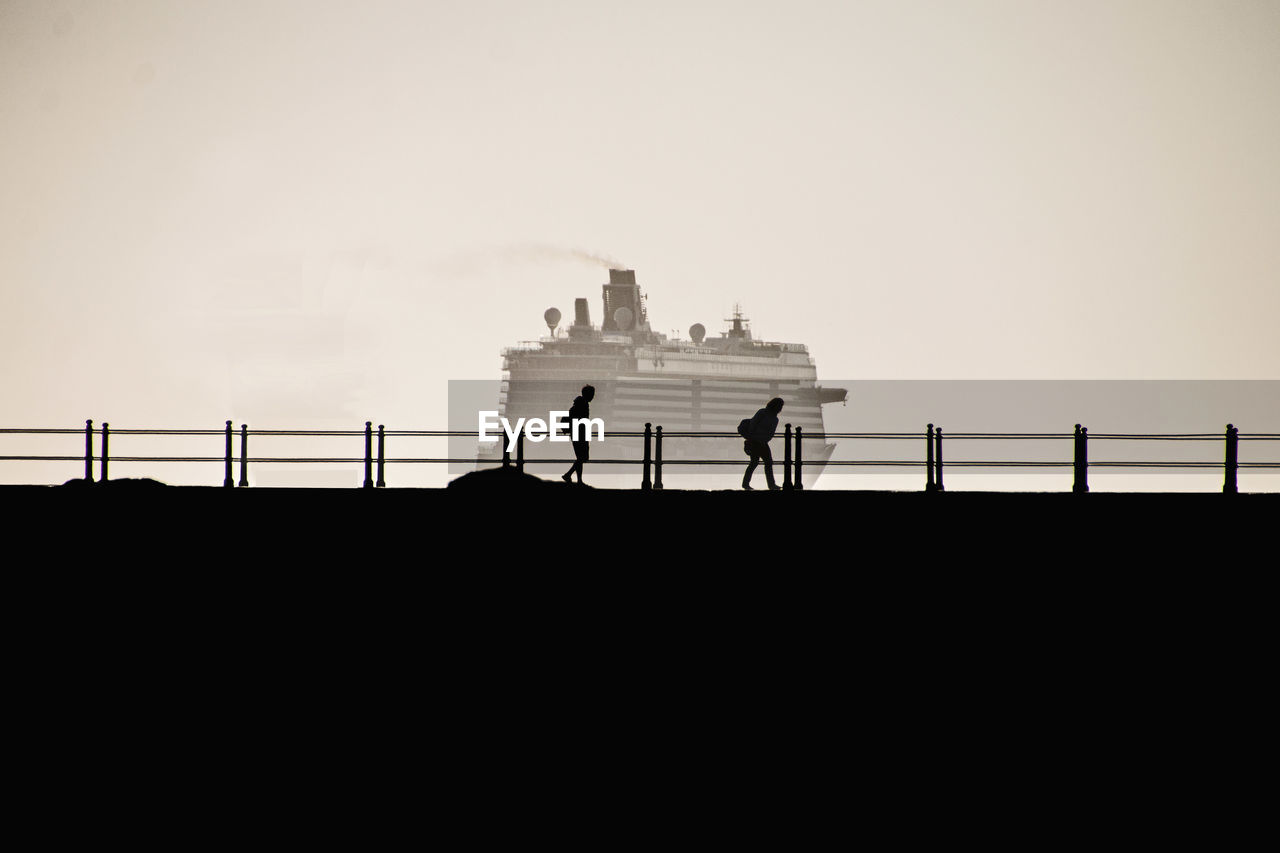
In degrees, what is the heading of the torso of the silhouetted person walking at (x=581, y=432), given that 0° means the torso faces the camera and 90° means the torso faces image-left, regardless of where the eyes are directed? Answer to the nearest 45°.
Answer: approximately 270°

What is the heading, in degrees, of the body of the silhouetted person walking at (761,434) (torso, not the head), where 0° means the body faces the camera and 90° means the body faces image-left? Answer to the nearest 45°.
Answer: approximately 270°

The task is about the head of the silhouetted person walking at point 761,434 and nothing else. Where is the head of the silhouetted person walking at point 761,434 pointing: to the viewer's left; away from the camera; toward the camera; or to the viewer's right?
to the viewer's right

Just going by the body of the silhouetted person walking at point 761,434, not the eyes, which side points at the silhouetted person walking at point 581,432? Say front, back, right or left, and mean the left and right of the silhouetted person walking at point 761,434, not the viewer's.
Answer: back

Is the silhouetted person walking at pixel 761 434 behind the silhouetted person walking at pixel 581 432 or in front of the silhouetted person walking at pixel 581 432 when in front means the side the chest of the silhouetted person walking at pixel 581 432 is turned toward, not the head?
in front
